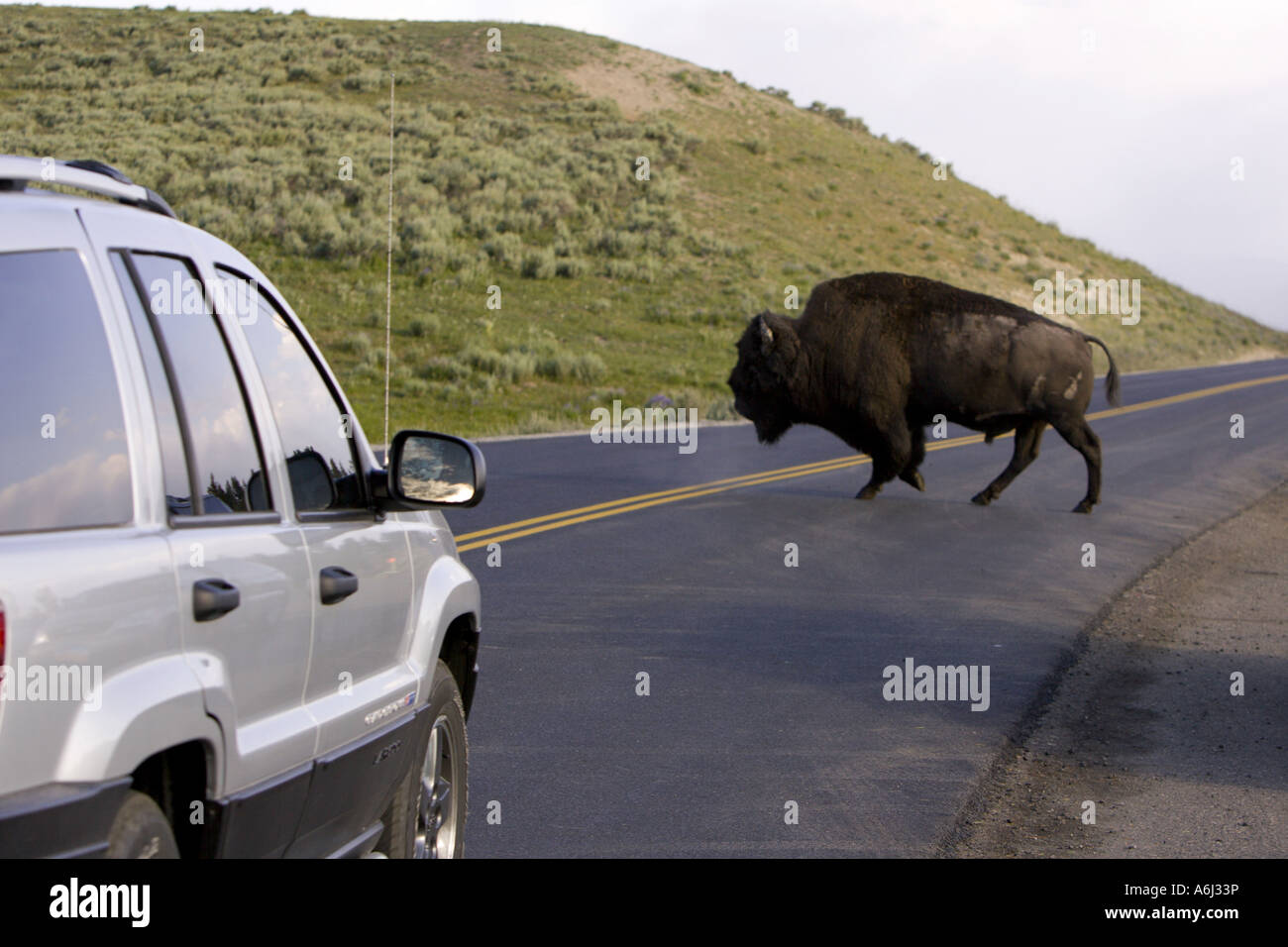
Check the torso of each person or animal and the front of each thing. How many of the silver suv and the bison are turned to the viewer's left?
1

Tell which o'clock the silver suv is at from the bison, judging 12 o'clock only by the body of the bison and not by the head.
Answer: The silver suv is roughly at 9 o'clock from the bison.

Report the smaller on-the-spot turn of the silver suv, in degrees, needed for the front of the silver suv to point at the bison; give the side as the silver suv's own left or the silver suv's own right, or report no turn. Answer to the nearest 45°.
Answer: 0° — it already faces it

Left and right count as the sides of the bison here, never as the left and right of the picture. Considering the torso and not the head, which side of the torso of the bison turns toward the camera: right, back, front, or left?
left

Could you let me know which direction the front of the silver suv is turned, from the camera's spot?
facing away from the viewer and to the right of the viewer

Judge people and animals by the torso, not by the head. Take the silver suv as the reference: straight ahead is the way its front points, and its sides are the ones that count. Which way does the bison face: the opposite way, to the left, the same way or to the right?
to the left
